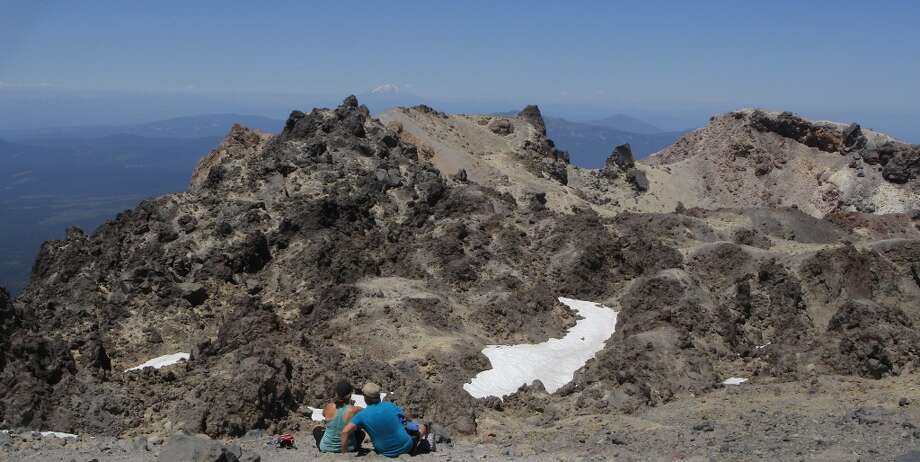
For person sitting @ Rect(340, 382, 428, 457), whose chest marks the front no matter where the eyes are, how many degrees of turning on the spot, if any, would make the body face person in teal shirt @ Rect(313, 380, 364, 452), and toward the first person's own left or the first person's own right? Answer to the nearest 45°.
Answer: approximately 45° to the first person's own left

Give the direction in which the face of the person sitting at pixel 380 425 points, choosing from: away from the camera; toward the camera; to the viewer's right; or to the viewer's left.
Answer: away from the camera

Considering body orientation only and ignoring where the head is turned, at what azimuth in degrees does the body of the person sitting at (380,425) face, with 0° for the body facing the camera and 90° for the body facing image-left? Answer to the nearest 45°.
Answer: approximately 180°

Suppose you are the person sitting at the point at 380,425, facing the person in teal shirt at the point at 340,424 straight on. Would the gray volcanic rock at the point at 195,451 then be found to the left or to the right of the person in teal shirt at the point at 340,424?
left

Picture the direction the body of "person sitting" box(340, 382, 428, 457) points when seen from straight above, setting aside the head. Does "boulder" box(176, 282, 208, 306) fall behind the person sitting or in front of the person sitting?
in front

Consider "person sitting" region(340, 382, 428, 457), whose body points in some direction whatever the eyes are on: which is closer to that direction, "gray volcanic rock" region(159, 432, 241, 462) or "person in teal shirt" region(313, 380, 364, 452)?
the person in teal shirt

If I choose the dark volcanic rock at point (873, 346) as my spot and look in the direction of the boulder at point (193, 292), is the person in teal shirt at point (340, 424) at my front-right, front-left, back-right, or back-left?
front-left

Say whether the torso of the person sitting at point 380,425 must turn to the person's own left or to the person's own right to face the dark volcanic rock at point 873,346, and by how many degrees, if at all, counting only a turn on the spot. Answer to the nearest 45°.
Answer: approximately 45° to the person's own right
